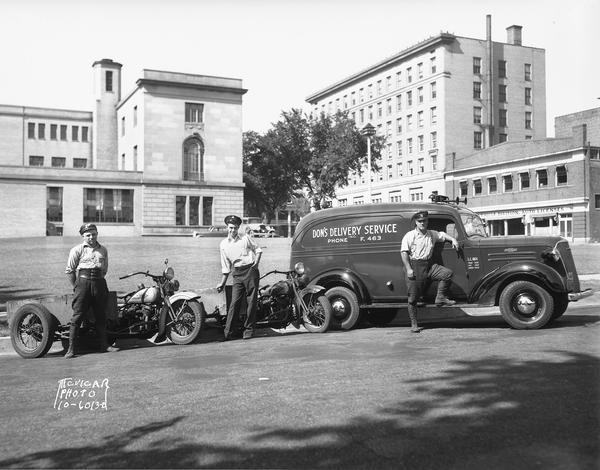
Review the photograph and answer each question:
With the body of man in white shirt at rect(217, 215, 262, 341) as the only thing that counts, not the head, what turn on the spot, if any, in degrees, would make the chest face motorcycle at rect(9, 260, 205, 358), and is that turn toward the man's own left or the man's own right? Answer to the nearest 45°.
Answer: approximately 90° to the man's own right

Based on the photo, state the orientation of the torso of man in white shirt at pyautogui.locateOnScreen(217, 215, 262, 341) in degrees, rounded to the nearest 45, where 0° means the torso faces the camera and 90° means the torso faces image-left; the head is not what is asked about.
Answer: approximately 0°

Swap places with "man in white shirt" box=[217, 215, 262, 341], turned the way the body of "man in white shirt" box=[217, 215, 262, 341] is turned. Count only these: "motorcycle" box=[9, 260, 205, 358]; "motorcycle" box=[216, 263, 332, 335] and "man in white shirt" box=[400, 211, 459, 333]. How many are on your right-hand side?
1

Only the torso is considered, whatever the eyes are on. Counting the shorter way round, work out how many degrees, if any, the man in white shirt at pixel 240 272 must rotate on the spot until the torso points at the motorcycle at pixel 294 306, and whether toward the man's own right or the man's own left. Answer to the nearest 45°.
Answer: approximately 135° to the man's own left

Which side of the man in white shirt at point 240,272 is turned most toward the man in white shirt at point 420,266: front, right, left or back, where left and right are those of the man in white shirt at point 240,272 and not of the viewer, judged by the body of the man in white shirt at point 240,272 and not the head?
left
